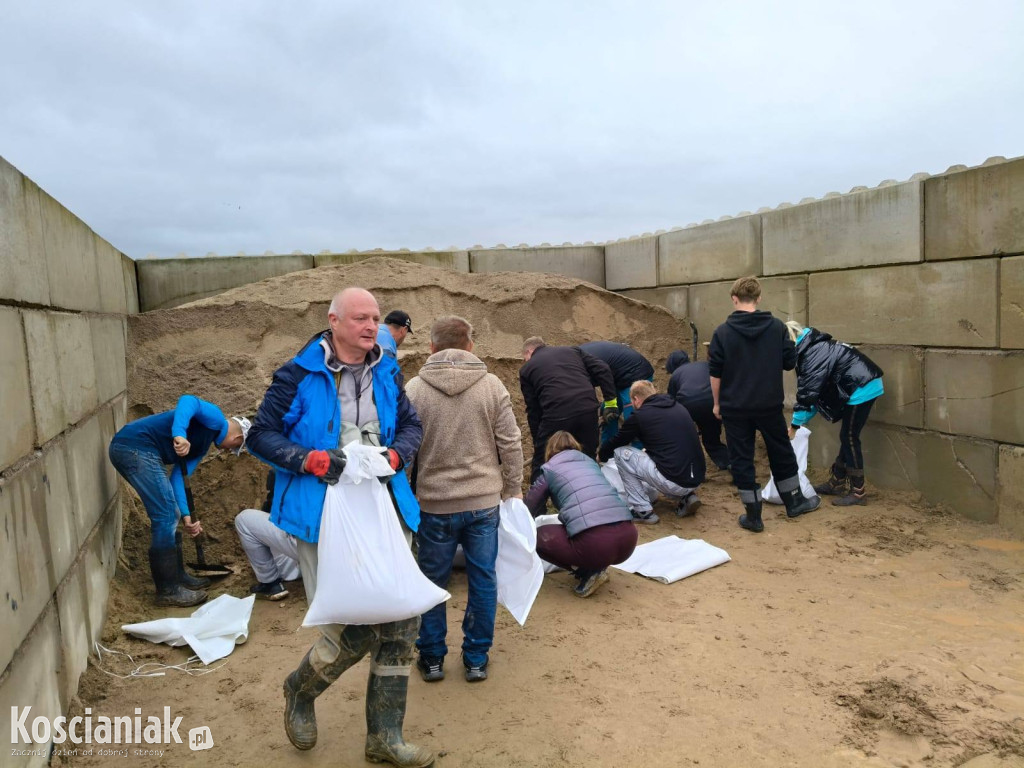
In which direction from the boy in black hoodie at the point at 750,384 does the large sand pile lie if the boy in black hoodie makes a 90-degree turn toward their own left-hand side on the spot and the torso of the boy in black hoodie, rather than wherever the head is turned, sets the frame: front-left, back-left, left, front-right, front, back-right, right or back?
front

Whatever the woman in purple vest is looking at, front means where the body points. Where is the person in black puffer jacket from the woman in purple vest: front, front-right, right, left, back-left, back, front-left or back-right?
right

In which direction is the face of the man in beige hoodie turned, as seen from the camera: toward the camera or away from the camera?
away from the camera

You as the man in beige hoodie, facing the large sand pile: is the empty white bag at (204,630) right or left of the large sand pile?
left

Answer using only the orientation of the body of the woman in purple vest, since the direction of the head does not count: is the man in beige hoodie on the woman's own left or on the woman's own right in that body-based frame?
on the woman's own left

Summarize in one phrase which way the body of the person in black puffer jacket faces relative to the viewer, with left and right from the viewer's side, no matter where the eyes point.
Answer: facing to the left of the viewer

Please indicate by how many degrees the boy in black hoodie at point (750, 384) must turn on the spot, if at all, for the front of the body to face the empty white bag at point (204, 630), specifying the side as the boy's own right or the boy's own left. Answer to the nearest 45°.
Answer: approximately 135° to the boy's own left

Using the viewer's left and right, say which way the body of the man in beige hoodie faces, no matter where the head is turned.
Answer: facing away from the viewer

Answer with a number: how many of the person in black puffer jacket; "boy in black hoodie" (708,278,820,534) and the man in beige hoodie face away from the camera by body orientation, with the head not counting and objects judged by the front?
2

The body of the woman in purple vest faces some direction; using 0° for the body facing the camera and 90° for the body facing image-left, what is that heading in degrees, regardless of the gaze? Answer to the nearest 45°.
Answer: approximately 135°

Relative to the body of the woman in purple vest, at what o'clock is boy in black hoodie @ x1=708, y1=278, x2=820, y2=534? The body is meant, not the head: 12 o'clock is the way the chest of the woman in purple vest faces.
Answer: The boy in black hoodie is roughly at 3 o'clock from the woman in purple vest.

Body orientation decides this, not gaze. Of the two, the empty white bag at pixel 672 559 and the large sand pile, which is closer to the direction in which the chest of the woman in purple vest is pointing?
the large sand pile

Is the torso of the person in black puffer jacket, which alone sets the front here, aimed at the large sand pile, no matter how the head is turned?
yes

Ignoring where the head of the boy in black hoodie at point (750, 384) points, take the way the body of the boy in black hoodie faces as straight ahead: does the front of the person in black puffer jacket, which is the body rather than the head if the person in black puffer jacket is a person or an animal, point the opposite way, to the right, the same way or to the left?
to the left

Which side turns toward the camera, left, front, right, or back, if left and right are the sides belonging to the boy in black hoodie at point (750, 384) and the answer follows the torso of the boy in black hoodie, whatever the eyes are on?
back

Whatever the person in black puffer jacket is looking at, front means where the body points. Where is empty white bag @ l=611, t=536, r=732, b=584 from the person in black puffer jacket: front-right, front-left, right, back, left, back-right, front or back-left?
front-left
